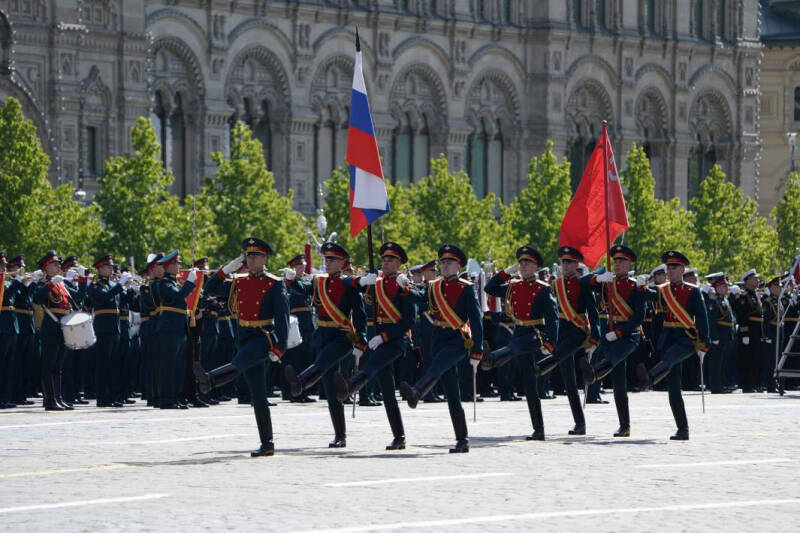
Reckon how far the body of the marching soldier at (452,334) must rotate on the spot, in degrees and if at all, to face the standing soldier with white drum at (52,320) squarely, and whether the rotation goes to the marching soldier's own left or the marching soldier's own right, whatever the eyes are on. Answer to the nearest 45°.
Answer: approximately 90° to the marching soldier's own right

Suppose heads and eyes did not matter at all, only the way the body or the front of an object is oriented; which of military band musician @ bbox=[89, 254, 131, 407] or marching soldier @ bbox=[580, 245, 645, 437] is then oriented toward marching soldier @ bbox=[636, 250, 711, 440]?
the military band musician

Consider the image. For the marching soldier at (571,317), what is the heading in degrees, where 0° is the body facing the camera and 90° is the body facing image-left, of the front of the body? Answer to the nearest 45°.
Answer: approximately 45°

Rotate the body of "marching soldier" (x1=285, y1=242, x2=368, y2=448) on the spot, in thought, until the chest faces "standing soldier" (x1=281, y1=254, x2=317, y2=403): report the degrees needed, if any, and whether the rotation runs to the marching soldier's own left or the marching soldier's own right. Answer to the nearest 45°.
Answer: approximately 135° to the marching soldier's own right

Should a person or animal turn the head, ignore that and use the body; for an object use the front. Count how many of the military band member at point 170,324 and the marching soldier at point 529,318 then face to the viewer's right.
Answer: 1

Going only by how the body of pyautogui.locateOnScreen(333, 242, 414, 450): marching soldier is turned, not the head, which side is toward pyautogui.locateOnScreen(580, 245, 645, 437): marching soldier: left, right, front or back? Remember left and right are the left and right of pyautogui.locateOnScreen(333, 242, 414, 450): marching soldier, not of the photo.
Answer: back

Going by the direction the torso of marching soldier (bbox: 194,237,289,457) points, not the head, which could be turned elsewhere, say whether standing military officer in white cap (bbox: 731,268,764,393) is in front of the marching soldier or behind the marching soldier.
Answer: behind

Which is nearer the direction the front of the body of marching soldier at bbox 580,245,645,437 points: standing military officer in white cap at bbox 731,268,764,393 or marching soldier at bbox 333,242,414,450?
the marching soldier

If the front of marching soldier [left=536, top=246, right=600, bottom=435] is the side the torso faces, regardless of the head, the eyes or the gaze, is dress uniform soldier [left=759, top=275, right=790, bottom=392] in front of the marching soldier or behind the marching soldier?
behind

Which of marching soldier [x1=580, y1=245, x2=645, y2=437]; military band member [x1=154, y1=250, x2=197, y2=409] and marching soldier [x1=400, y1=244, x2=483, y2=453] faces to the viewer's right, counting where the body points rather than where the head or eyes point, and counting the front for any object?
the military band member
